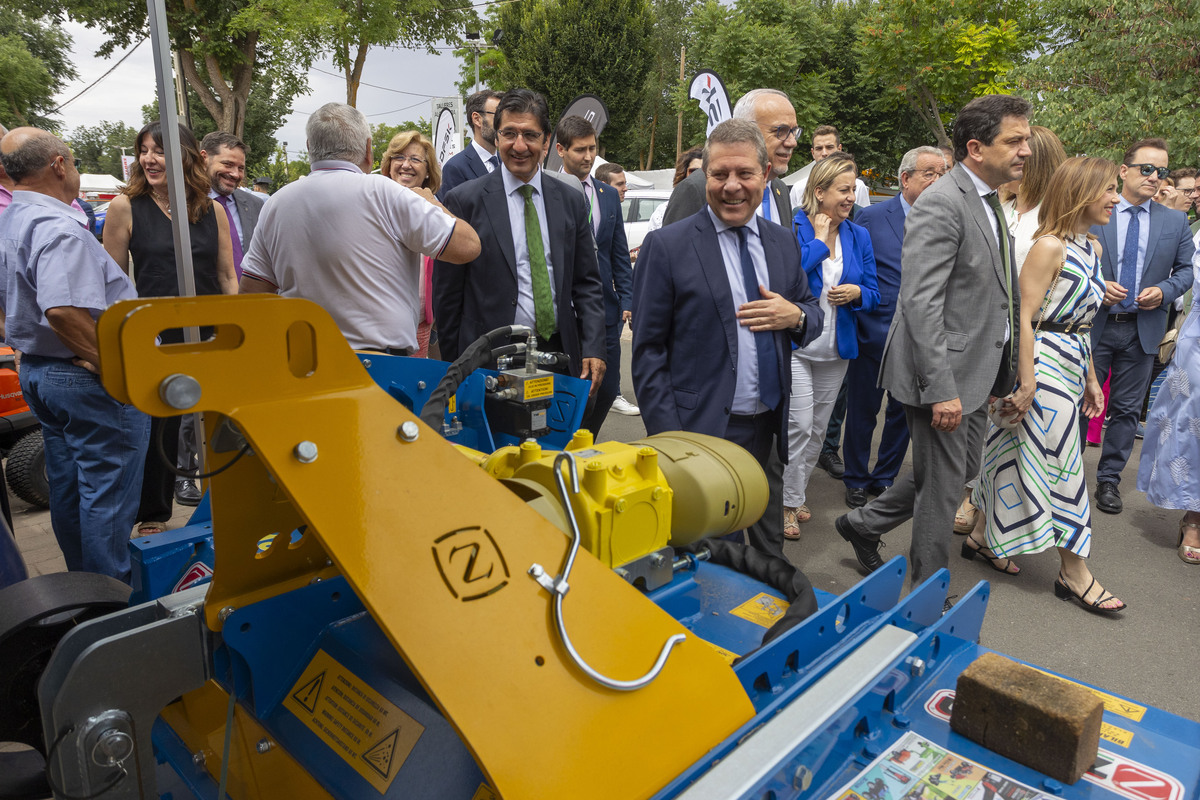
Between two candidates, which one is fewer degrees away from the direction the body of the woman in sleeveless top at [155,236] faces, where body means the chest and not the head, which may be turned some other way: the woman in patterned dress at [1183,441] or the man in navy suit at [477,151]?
the woman in patterned dress

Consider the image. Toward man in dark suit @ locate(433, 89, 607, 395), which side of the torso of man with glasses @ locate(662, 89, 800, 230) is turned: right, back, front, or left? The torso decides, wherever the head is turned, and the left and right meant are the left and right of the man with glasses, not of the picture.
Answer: right

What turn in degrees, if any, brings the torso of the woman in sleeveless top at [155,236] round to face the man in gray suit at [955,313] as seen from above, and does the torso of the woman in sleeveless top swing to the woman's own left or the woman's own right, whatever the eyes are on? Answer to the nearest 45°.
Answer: approximately 45° to the woman's own left

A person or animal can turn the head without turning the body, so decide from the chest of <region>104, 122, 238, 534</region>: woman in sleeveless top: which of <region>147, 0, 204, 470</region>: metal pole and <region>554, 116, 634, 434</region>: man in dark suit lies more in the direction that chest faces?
the metal pole

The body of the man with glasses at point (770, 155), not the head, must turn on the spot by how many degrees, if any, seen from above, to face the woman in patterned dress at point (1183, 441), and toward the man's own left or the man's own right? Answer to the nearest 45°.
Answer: approximately 45° to the man's own left

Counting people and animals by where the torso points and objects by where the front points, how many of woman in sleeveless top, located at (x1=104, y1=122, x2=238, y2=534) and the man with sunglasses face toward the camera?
2

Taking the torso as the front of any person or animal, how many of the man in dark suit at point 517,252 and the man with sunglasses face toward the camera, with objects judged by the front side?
2

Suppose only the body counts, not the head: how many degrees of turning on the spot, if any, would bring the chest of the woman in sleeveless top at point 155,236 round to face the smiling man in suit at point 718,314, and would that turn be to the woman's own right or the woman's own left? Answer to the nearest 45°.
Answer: approximately 45° to the woman's own left

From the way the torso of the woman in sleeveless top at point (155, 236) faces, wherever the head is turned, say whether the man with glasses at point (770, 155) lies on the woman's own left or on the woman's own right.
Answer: on the woman's own left

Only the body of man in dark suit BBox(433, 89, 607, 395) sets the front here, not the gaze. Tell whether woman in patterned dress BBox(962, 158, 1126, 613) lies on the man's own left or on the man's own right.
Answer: on the man's own left

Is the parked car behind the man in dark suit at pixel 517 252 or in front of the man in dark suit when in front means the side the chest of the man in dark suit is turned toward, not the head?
behind

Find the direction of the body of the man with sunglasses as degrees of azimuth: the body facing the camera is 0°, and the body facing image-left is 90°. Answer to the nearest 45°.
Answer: approximately 0°

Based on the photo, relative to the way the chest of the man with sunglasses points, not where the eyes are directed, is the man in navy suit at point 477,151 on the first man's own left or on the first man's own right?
on the first man's own right

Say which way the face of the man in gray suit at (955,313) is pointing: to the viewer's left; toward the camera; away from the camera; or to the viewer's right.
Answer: to the viewer's right
